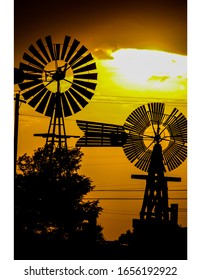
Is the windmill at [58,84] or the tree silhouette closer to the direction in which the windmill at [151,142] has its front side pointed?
the tree silhouette
